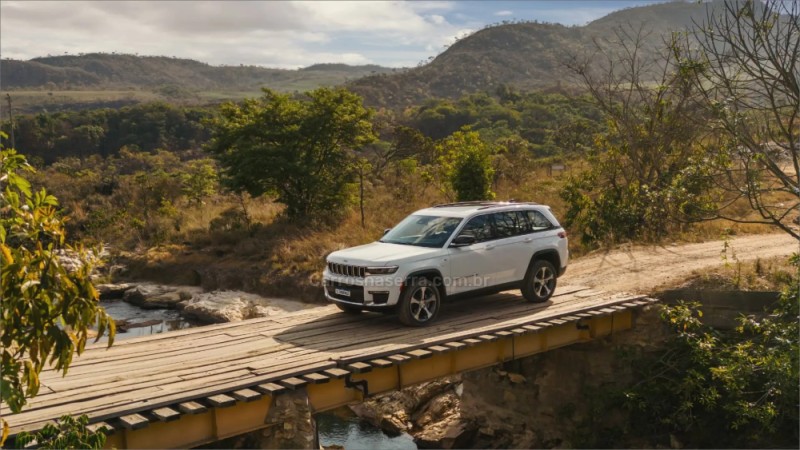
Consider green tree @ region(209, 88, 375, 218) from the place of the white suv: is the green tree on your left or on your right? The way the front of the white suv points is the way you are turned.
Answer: on your right

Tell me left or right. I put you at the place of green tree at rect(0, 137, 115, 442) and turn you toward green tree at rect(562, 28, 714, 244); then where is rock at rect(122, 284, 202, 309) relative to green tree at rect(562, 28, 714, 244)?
left

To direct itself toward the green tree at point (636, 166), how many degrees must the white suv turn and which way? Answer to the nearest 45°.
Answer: approximately 180°

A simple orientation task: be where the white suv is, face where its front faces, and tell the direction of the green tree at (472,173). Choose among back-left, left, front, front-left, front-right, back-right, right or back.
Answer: back-right

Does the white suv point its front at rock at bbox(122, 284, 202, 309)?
no

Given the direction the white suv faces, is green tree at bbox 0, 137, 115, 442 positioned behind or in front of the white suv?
in front

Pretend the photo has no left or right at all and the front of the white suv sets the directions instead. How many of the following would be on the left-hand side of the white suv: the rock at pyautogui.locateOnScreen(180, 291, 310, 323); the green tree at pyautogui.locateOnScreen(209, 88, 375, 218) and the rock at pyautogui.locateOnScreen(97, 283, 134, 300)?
0

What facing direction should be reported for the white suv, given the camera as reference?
facing the viewer and to the left of the viewer

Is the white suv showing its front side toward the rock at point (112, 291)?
no

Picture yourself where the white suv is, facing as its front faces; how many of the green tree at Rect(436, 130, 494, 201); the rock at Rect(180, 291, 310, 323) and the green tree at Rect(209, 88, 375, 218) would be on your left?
0

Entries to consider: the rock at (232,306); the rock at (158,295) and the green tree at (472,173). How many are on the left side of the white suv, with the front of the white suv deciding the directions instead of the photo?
0
